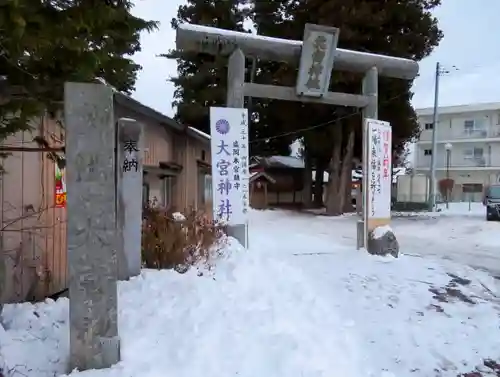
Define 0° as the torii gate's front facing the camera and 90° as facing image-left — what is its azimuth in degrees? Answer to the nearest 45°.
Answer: approximately 315°

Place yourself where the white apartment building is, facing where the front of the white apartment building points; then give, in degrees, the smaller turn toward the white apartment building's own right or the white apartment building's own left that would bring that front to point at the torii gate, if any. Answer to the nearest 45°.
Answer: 0° — it already faces it

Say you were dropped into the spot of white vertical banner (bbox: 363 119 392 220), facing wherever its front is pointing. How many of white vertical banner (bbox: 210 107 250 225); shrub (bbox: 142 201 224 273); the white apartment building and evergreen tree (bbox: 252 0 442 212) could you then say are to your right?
2

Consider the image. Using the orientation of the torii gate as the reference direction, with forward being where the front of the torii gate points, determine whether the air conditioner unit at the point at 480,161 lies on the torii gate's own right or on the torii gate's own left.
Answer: on the torii gate's own left

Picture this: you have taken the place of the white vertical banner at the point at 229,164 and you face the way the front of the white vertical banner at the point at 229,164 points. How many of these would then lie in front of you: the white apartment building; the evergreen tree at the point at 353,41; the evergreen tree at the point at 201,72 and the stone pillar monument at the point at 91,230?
1

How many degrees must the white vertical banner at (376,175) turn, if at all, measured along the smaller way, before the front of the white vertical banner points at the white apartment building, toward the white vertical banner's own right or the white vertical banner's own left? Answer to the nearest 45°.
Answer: approximately 135° to the white vertical banner's own left

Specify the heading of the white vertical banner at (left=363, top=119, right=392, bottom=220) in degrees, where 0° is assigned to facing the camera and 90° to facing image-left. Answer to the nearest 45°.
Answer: approximately 315°

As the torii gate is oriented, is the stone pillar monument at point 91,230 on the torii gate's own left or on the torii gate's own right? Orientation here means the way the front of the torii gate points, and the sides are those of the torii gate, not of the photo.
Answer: on the torii gate's own right

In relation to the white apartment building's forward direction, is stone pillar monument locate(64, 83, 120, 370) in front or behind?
in front

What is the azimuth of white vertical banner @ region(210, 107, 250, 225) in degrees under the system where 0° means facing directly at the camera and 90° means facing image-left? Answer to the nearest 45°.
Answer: approximately 0°

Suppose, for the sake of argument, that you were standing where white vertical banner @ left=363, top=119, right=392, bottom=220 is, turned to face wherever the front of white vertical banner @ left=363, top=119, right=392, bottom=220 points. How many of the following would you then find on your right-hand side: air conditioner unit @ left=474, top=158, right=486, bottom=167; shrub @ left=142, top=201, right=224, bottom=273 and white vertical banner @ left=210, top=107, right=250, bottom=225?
2

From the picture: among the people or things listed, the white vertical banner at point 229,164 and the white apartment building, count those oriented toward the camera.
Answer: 2

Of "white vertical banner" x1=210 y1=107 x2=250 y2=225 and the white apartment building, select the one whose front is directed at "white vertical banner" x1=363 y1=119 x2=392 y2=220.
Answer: the white apartment building
